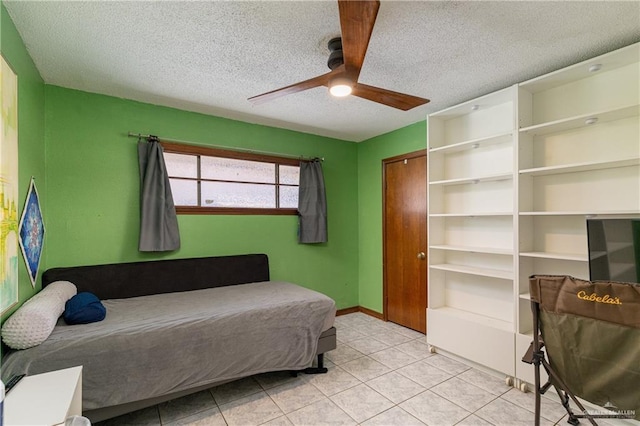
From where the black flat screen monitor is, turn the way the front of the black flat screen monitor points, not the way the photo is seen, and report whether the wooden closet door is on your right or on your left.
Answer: on your right

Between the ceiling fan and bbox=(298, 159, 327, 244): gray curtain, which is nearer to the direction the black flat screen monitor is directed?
the ceiling fan

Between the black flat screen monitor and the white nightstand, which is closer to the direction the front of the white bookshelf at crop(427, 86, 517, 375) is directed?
the white nightstand

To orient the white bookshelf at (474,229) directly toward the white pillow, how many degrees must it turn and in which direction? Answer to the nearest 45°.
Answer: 0° — it already faces it

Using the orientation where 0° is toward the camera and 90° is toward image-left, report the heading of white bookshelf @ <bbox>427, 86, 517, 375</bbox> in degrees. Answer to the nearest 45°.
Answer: approximately 45°

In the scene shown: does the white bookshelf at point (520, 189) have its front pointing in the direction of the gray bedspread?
yes

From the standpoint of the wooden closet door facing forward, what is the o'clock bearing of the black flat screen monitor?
The black flat screen monitor is roughly at 9 o'clock from the wooden closet door.

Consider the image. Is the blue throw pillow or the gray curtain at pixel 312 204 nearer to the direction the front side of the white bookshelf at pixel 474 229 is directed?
the blue throw pillow

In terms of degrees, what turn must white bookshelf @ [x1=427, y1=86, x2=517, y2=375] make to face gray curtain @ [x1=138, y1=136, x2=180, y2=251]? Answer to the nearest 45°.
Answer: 0° — it already faces it

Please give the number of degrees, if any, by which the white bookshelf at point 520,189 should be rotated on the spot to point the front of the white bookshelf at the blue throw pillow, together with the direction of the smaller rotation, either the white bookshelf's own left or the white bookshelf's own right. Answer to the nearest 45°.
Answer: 0° — it already faces it

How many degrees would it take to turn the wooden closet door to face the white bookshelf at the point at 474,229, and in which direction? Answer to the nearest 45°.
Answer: approximately 90° to its left
